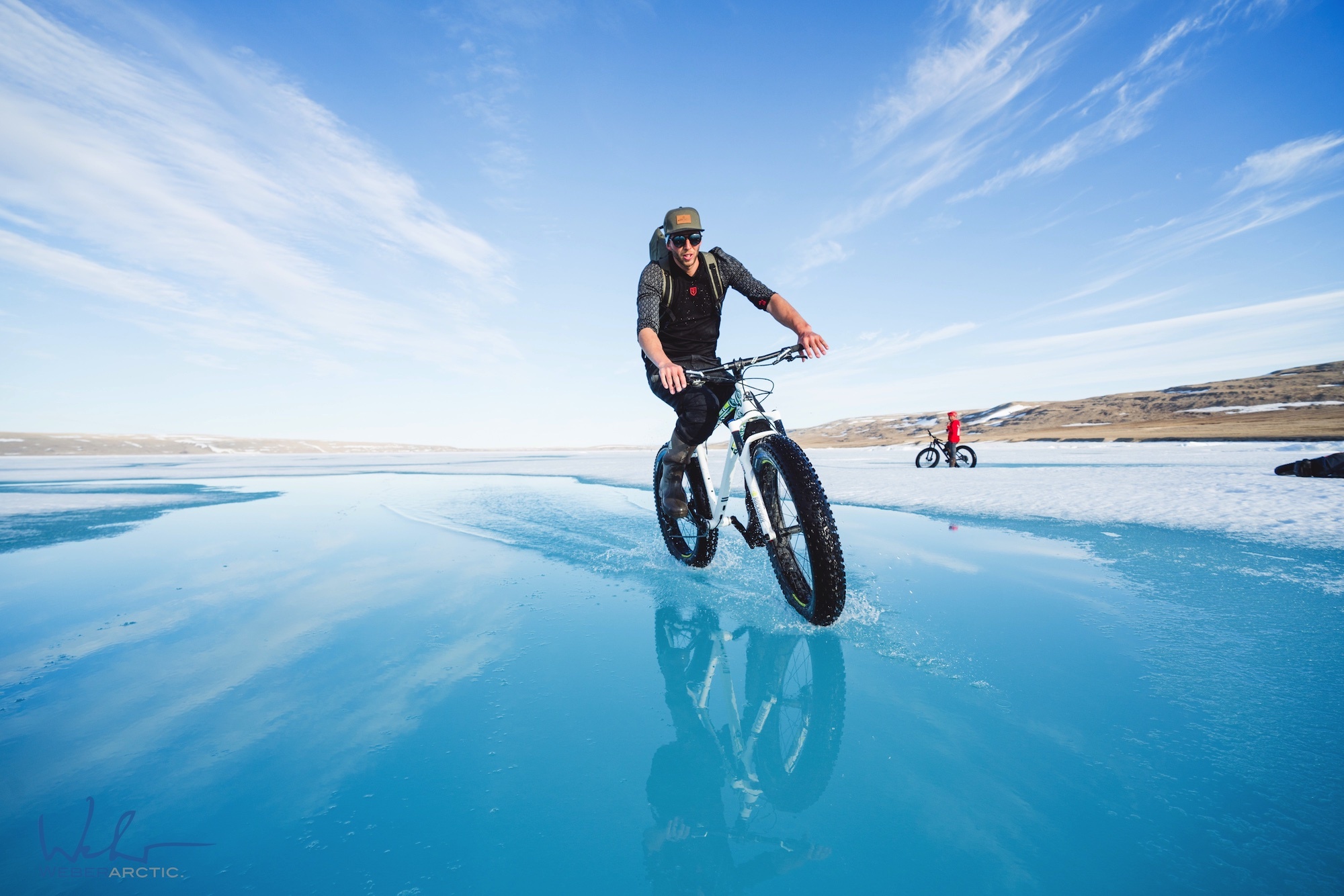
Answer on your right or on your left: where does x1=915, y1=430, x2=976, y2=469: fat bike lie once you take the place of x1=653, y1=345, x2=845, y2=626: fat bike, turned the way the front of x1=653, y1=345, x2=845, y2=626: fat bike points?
on your left

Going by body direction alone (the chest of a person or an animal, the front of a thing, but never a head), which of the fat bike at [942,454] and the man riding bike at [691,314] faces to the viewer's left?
the fat bike

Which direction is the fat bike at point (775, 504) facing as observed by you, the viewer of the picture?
facing the viewer and to the right of the viewer

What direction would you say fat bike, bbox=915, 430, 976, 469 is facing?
to the viewer's left

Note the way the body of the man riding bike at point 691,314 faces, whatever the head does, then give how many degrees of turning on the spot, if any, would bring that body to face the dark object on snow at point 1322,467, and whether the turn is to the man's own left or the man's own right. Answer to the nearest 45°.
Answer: approximately 90° to the man's own left

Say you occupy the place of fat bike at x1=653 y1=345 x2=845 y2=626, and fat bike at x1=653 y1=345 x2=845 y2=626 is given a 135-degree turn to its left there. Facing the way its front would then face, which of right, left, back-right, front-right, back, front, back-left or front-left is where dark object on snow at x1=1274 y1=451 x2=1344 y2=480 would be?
front-right
